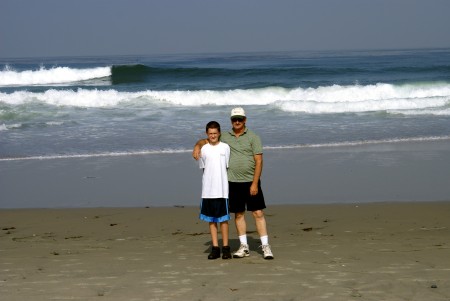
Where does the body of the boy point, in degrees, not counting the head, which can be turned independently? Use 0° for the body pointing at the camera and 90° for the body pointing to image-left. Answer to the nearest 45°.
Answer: approximately 0°
